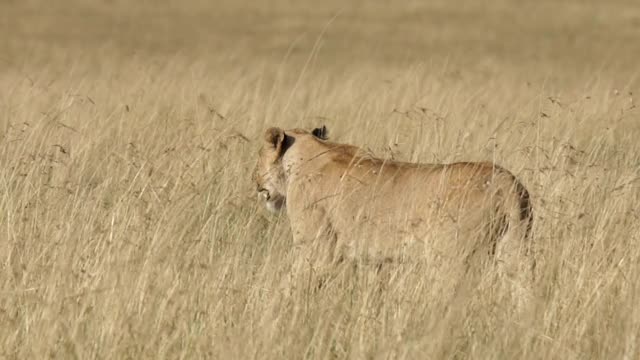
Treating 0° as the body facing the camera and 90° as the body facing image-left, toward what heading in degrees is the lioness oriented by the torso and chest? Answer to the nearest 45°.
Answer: approximately 90°
